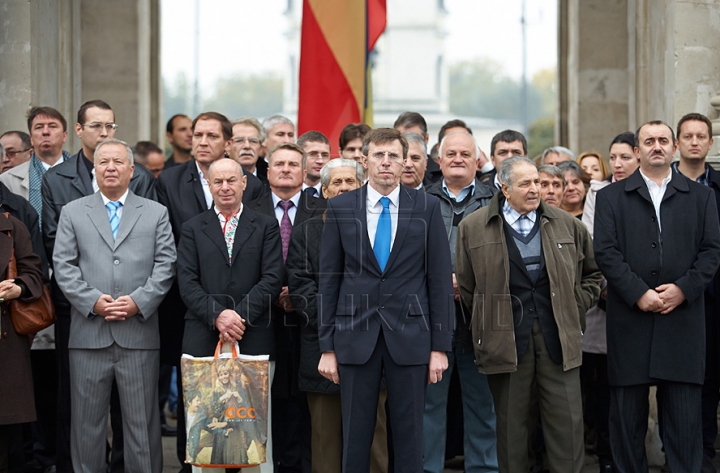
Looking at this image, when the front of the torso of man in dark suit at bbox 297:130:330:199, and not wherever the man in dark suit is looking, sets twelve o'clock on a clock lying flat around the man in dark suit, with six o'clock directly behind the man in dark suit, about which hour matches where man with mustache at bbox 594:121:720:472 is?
The man with mustache is roughly at 10 o'clock from the man in dark suit.

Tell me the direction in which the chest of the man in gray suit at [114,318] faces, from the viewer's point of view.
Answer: toward the camera

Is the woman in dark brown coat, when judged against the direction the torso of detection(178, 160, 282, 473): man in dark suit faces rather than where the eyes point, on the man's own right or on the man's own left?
on the man's own right

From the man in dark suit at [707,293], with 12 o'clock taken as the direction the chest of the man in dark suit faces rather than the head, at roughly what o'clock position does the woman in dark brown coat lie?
The woman in dark brown coat is roughly at 2 o'clock from the man in dark suit.

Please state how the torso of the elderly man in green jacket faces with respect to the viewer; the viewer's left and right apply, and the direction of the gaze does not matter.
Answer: facing the viewer

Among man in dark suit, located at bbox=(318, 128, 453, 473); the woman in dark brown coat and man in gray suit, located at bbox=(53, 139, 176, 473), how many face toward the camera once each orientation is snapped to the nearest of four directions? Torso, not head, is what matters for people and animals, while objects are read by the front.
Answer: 3

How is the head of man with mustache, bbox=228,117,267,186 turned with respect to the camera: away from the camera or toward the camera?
toward the camera

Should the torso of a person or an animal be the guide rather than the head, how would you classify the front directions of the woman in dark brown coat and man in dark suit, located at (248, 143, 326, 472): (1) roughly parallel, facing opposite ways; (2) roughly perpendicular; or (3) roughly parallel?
roughly parallel

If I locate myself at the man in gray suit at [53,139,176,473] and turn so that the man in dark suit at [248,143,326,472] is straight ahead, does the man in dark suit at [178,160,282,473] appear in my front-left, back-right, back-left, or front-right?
front-right

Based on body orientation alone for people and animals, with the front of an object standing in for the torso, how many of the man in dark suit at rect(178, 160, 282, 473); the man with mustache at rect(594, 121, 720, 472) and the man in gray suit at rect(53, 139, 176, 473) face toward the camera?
3

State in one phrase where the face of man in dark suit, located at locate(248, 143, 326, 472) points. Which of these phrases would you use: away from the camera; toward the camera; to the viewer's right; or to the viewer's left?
toward the camera

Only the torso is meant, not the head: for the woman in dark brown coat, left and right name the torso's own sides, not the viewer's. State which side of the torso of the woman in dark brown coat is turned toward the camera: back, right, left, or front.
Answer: front

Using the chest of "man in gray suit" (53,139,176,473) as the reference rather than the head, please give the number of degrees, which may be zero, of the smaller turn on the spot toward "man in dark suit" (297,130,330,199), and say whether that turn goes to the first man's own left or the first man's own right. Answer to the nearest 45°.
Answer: approximately 135° to the first man's own left

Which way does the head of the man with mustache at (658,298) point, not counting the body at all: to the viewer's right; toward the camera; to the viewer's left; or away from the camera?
toward the camera

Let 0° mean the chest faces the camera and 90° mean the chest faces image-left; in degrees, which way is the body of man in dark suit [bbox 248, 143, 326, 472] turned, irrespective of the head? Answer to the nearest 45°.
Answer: approximately 0°

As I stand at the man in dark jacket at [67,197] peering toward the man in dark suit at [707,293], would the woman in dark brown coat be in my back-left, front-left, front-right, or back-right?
back-right

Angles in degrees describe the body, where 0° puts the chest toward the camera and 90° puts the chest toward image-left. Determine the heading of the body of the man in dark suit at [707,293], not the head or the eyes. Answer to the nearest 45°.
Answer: approximately 0°
